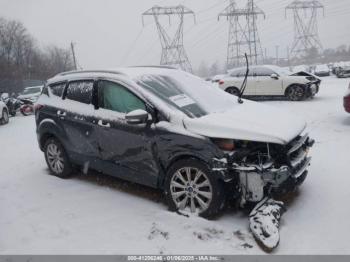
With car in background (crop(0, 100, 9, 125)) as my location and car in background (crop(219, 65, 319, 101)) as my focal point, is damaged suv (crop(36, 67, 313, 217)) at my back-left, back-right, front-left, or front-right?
front-right

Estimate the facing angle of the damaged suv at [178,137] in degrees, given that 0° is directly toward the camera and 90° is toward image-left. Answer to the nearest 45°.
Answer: approximately 315°

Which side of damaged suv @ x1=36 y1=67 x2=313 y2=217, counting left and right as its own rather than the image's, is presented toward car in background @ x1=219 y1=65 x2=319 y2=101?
left

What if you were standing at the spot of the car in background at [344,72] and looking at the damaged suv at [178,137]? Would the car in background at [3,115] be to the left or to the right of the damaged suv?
right

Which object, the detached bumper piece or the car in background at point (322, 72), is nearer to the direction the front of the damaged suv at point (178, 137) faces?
the detached bumper piece

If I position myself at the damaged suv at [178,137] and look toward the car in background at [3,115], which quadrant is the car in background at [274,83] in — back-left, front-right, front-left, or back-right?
front-right

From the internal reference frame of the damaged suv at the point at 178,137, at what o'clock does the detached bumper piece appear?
The detached bumper piece is roughly at 12 o'clock from the damaged suv.

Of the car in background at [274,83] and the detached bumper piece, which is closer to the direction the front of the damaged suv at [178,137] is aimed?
the detached bumper piece

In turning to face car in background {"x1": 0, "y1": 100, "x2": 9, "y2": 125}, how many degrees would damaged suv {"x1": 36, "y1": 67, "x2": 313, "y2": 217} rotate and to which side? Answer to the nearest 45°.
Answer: approximately 180°

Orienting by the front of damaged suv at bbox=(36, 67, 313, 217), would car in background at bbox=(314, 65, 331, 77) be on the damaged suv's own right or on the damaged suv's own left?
on the damaged suv's own left

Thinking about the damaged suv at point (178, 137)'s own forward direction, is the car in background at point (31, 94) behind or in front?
behind
